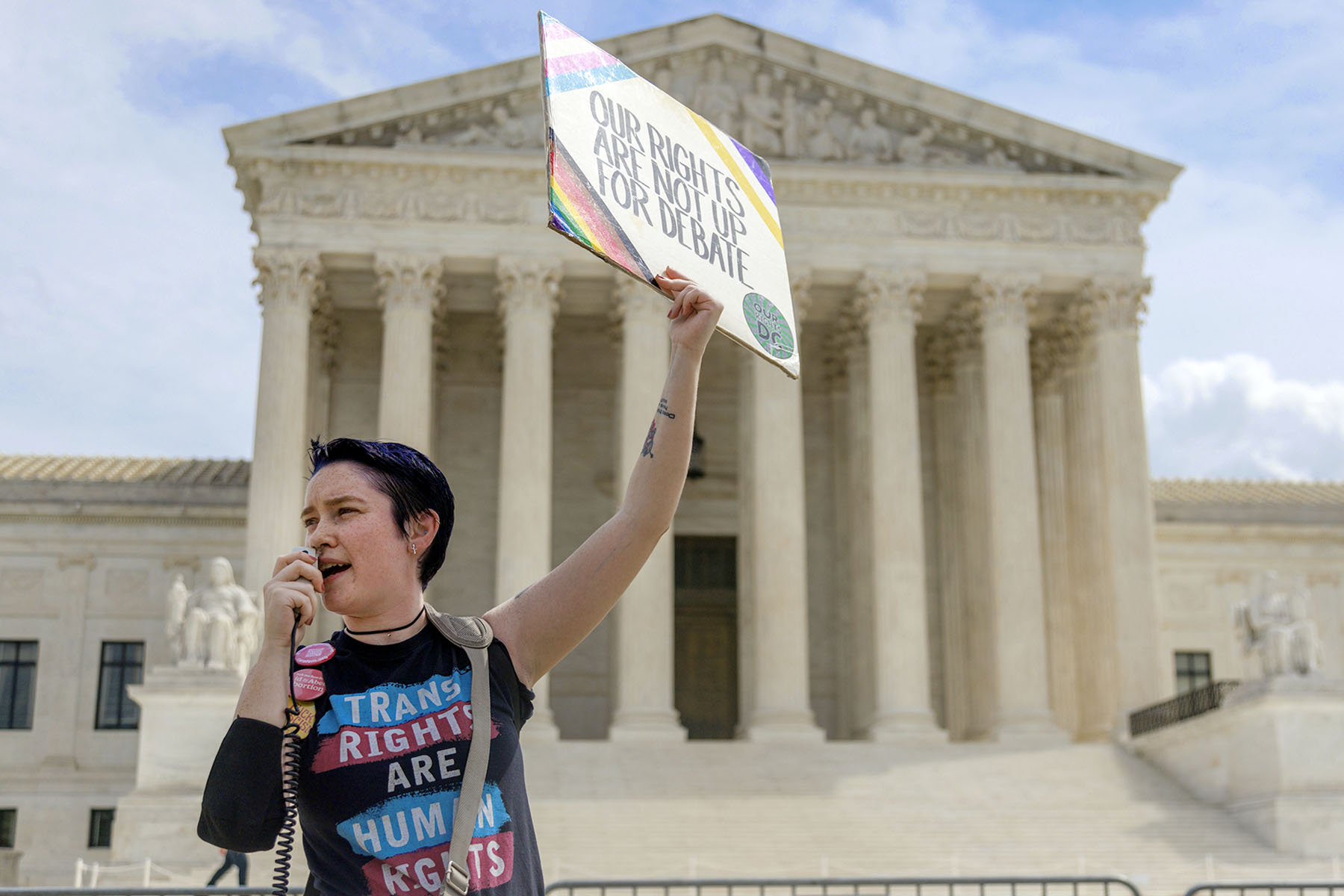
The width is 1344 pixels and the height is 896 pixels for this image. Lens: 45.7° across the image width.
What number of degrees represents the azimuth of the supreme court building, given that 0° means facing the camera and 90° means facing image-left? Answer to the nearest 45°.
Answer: approximately 0°

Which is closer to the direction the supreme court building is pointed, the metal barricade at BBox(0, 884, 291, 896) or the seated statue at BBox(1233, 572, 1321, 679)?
the metal barricade

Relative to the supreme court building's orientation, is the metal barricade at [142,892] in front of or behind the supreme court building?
in front

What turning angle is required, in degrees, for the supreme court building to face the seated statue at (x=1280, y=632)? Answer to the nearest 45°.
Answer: approximately 45° to its left

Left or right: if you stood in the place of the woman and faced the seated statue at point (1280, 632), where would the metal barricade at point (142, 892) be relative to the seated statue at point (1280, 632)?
left

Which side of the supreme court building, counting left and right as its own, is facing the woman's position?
front

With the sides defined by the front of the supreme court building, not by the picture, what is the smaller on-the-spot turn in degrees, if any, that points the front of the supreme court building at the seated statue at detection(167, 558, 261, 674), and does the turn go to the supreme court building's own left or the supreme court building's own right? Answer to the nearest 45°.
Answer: approximately 45° to the supreme court building's own right
